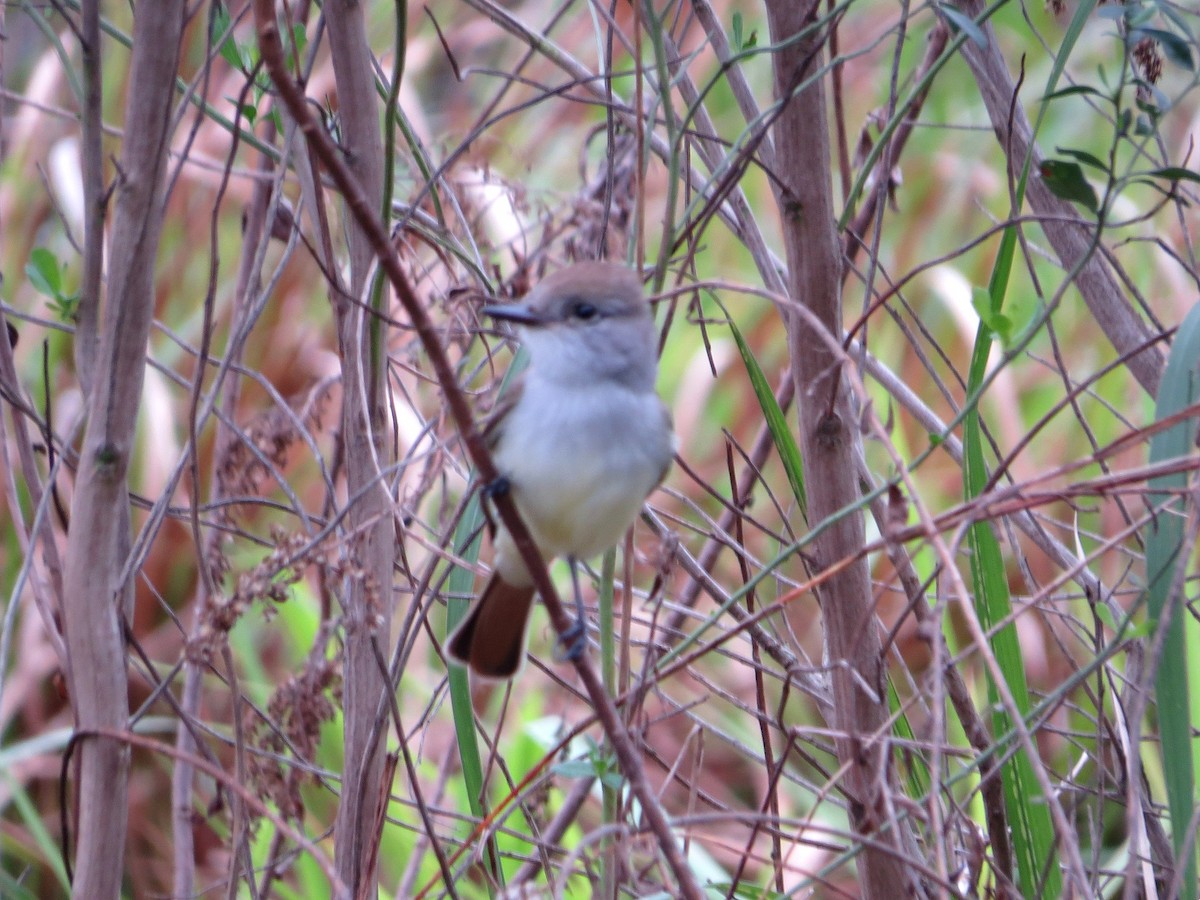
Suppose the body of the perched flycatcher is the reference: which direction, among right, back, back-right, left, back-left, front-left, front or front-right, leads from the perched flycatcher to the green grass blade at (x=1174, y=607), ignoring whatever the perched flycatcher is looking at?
front-left

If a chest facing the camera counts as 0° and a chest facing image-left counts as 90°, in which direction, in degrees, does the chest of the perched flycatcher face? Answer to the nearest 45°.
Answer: approximately 0°

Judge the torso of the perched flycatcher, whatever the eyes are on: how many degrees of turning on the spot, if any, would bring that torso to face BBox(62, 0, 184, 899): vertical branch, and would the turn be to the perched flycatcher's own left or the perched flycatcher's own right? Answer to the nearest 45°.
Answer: approximately 45° to the perched flycatcher's own right

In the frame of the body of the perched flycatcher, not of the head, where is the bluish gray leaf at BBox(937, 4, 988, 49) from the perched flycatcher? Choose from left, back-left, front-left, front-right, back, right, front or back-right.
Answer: front-left

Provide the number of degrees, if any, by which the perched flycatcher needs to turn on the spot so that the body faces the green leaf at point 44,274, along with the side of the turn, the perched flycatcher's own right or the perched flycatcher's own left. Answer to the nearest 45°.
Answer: approximately 90° to the perched flycatcher's own right
